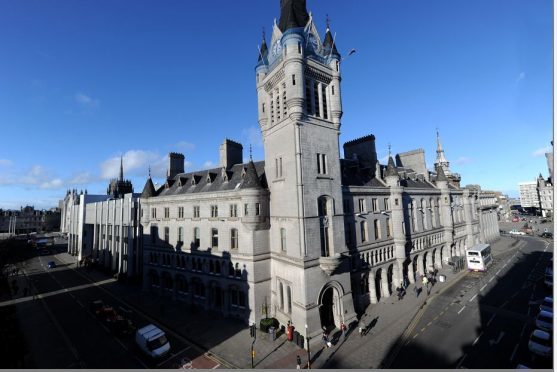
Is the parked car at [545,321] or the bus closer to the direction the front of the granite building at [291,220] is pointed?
the parked car

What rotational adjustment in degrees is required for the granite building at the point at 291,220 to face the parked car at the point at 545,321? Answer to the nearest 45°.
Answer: approximately 45° to its left

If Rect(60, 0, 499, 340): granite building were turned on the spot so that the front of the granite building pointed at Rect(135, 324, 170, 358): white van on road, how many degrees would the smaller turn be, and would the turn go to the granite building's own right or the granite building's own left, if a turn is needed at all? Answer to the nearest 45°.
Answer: approximately 90° to the granite building's own right

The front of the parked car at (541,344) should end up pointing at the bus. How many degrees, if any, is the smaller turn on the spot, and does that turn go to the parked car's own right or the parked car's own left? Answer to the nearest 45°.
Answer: approximately 135° to the parked car's own right

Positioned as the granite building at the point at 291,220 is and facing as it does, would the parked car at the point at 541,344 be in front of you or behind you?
in front

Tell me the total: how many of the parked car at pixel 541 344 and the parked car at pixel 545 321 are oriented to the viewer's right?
0
